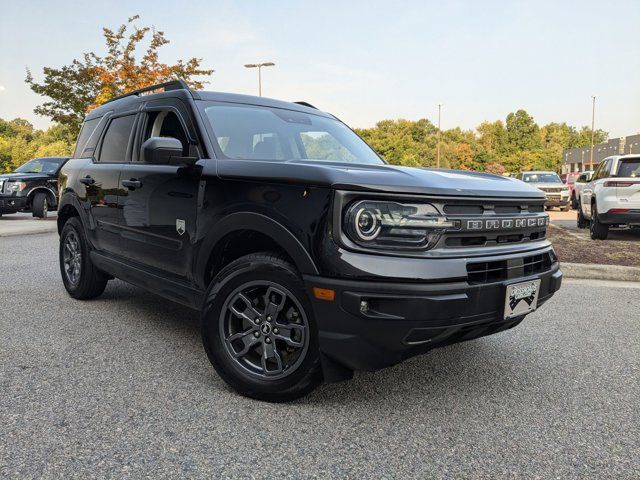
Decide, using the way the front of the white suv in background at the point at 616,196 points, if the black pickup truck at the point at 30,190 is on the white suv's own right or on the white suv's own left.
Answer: on the white suv's own left

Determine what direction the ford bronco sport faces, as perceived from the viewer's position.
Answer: facing the viewer and to the right of the viewer

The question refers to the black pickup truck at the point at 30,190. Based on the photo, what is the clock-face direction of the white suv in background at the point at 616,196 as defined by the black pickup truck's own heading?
The white suv in background is roughly at 9 o'clock from the black pickup truck.

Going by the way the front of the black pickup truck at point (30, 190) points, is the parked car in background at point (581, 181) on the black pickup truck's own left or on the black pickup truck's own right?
on the black pickup truck's own left

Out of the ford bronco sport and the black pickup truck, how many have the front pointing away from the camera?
0

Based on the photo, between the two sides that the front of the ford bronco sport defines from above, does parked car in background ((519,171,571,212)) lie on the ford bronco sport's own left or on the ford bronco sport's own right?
on the ford bronco sport's own left

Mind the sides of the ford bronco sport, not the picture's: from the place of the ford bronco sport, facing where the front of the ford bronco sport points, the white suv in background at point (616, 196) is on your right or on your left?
on your left

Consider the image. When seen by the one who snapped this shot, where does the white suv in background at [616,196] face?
facing away from the viewer and to the left of the viewer

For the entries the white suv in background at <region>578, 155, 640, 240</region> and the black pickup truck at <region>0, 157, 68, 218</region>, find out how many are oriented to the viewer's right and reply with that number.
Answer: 0
